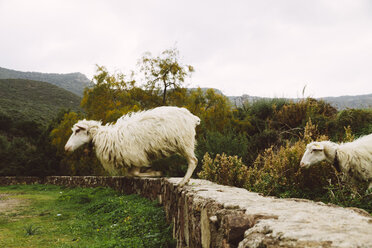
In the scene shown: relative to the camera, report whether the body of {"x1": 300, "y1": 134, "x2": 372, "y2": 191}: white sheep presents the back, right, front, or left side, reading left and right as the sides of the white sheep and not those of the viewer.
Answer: left

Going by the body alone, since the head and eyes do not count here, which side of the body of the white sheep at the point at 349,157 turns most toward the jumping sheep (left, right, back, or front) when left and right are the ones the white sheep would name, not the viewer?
front

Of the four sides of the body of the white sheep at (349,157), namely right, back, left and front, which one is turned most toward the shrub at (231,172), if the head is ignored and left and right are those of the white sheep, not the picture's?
front

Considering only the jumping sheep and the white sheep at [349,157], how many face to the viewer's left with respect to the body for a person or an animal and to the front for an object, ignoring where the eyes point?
2

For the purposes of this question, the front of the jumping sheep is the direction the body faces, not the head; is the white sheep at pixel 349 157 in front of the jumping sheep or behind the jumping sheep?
behind

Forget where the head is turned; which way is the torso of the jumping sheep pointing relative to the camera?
to the viewer's left
